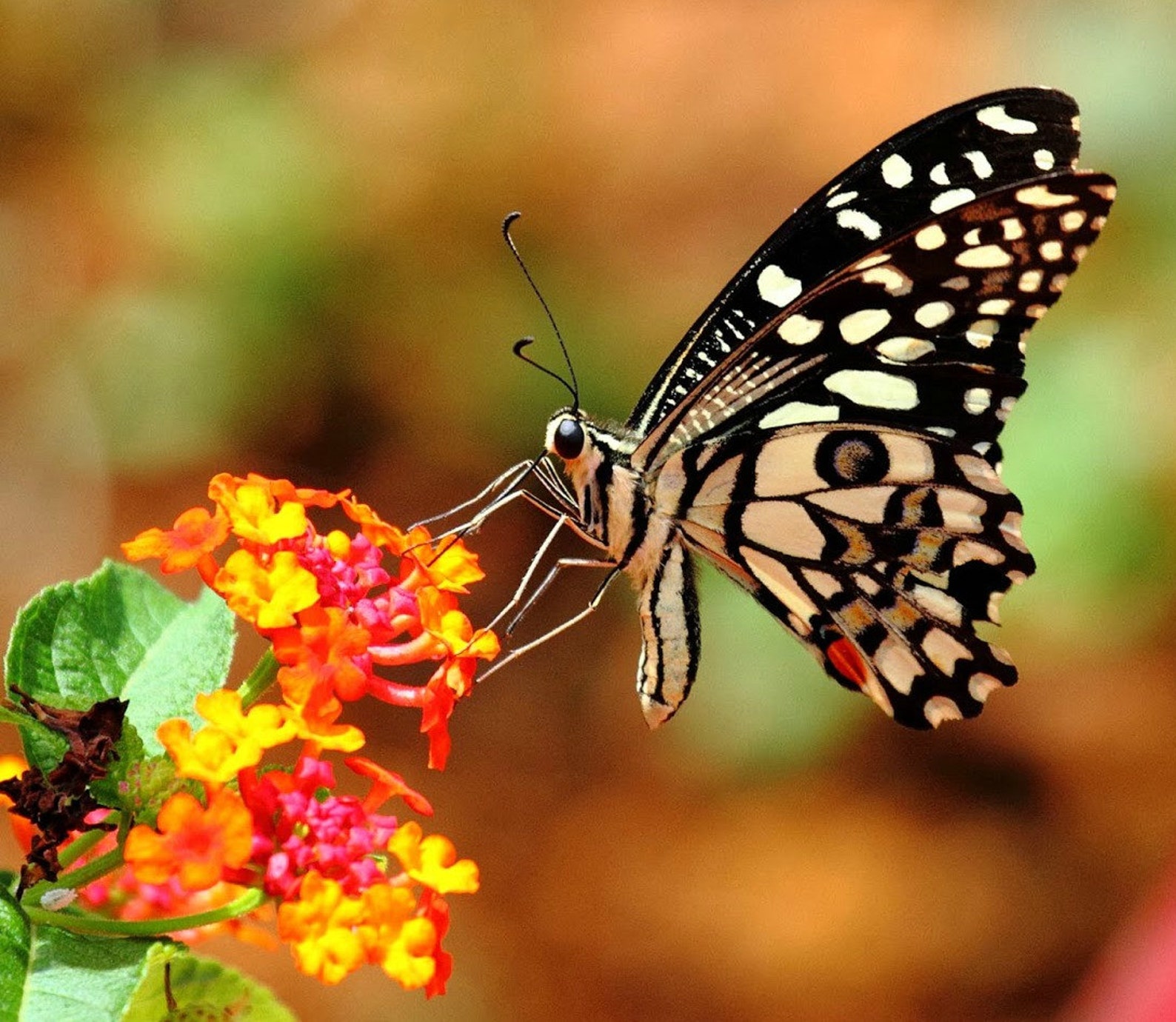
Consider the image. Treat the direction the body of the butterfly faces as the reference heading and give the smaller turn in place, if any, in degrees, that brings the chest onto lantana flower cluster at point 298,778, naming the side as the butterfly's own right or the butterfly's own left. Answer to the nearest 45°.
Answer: approximately 45° to the butterfly's own left

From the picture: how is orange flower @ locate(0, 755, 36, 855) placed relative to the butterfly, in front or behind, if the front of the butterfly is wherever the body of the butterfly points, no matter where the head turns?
in front

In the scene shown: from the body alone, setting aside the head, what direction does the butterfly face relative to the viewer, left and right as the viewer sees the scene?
facing to the left of the viewer
